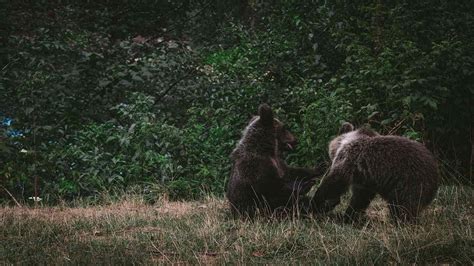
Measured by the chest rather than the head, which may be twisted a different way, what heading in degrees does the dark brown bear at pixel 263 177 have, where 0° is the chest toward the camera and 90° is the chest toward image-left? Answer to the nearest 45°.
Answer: approximately 270°

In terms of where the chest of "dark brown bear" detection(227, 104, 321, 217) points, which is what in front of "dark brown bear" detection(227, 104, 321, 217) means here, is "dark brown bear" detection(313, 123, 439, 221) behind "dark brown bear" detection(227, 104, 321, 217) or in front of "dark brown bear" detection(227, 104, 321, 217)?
in front
